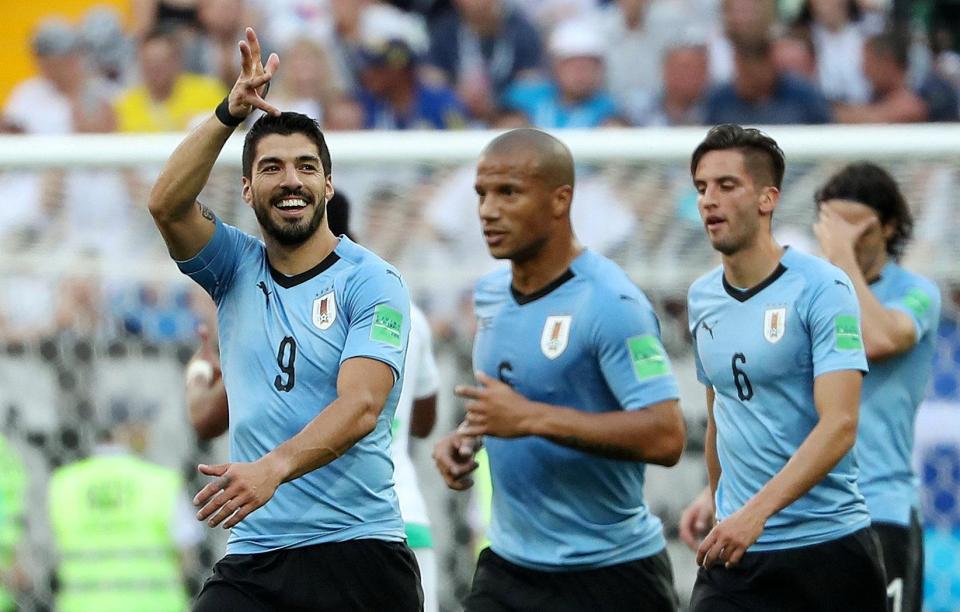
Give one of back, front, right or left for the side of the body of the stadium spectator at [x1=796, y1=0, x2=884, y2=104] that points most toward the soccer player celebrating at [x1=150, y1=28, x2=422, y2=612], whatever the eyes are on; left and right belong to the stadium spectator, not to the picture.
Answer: front

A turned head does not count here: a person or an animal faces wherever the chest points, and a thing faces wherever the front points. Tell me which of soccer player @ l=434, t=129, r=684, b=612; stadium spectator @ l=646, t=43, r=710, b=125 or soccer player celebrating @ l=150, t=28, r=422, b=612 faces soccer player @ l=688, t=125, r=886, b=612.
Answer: the stadium spectator

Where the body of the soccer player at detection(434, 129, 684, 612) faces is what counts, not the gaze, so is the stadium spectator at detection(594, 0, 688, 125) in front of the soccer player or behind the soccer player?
behind

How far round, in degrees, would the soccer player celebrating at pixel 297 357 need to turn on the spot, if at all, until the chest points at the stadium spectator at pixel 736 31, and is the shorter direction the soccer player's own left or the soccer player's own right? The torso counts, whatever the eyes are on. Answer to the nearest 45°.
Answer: approximately 180°

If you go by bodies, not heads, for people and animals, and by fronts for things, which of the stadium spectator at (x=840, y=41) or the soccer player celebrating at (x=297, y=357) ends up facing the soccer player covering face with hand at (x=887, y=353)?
the stadium spectator

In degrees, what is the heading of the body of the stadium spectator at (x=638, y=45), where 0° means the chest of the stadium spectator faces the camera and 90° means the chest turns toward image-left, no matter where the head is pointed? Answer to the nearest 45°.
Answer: approximately 0°

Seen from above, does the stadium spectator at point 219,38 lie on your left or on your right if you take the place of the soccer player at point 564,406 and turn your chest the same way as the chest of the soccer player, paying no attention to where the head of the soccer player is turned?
on your right

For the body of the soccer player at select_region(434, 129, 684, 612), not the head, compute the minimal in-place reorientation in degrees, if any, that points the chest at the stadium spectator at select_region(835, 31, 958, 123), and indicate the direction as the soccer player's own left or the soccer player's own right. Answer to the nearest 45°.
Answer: approximately 180°

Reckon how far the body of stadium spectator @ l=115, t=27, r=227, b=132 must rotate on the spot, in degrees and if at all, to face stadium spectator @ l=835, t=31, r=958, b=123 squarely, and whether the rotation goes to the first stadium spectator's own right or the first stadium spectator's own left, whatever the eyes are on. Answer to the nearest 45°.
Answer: approximately 90° to the first stadium spectator's own left

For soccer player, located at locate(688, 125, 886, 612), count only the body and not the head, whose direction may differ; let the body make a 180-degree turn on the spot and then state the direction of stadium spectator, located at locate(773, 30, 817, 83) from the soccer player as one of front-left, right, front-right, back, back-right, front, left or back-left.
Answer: front-left

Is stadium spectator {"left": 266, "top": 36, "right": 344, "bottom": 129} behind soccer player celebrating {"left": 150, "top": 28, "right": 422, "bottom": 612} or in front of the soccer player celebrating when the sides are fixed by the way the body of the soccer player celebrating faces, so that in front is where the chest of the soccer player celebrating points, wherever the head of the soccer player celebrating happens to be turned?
behind

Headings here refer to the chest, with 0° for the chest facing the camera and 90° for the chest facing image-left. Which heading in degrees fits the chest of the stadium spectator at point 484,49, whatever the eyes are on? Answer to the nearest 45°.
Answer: approximately 0°

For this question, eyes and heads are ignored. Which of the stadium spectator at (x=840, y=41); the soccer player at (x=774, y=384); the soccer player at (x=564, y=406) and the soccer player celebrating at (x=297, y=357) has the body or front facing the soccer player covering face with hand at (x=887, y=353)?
the stadium spectator

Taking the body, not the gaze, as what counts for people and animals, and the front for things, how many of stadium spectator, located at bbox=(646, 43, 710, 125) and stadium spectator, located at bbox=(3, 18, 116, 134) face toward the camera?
2
